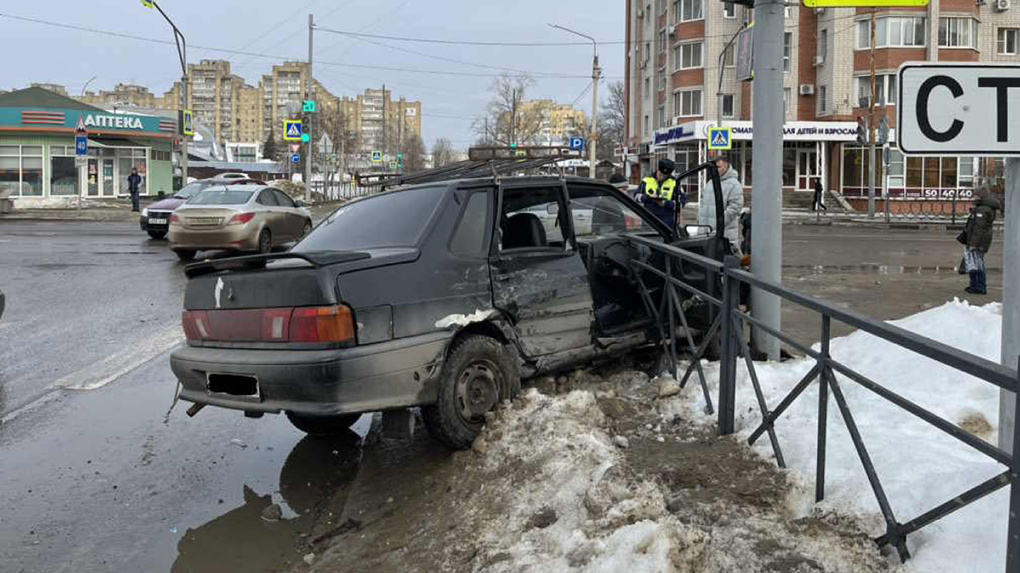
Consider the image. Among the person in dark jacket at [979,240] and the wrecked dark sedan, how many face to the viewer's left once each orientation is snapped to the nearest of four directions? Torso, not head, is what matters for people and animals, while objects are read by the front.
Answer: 1

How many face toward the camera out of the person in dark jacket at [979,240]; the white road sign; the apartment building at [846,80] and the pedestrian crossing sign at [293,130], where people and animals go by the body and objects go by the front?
3

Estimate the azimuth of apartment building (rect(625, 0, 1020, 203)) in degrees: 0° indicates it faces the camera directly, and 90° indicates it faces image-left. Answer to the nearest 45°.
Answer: approximately 0°

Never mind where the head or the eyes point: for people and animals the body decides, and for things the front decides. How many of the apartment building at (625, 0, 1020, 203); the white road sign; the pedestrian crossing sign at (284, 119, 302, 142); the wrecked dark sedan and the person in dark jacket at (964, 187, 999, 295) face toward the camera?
3

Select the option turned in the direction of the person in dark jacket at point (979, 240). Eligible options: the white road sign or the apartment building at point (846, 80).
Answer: the apartment building

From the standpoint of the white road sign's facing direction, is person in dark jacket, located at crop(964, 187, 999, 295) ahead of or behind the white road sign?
behind

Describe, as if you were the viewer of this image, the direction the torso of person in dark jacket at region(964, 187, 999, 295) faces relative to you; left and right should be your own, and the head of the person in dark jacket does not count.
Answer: facing to the left of the viewer

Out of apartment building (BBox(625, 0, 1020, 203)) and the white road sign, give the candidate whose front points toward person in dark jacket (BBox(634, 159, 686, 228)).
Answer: the apartment building

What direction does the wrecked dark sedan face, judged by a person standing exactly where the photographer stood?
facing away from the viewer and to the right of the viewer

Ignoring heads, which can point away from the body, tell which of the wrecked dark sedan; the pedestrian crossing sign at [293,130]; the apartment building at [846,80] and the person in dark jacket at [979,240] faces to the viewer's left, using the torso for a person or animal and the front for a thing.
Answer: the person in dark jacket
